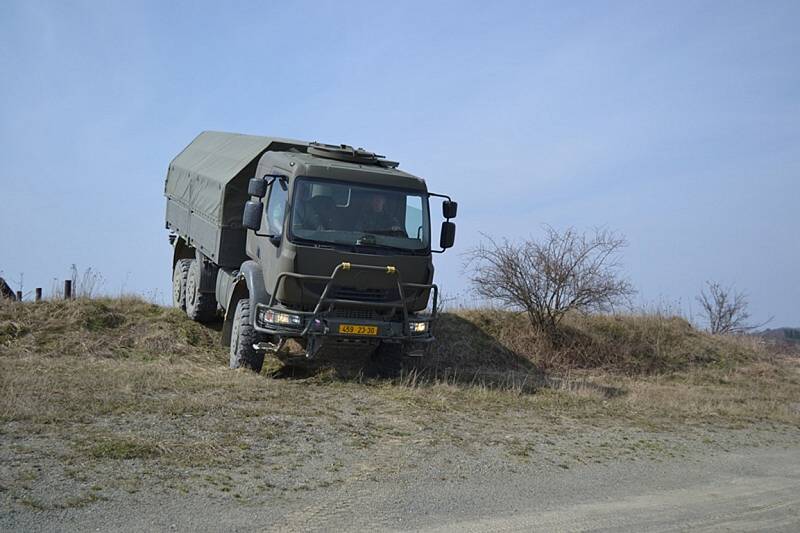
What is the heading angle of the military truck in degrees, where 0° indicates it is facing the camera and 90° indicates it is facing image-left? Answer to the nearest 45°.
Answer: approximately 315°
